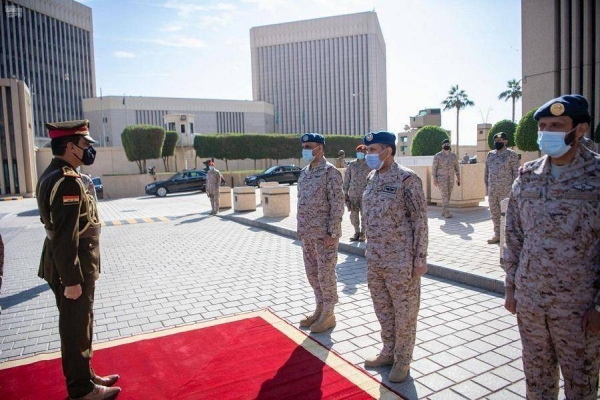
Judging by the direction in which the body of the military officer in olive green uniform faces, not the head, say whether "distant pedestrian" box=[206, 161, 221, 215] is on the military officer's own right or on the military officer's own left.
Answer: on the military officer's own left

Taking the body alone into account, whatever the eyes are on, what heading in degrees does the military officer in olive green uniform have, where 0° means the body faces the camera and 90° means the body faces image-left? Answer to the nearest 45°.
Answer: approximately 270°

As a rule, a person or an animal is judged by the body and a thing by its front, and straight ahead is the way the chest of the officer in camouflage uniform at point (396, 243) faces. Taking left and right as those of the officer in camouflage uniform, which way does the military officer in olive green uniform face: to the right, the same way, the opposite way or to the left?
the opposite way

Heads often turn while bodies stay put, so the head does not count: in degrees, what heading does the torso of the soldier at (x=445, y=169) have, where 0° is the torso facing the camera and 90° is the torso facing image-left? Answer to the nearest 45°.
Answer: approximately 0°

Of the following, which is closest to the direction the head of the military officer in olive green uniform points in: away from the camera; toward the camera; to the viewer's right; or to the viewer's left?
to the viewer's right

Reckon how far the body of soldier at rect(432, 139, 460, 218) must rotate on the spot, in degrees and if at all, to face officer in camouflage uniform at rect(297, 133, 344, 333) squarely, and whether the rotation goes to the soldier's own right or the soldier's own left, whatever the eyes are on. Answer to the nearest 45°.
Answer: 0° — they already face them

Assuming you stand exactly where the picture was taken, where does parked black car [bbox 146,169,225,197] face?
facing to the left of the viewer

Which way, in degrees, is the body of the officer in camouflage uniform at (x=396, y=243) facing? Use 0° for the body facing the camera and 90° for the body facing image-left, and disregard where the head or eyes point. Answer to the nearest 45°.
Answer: approximately 45°
